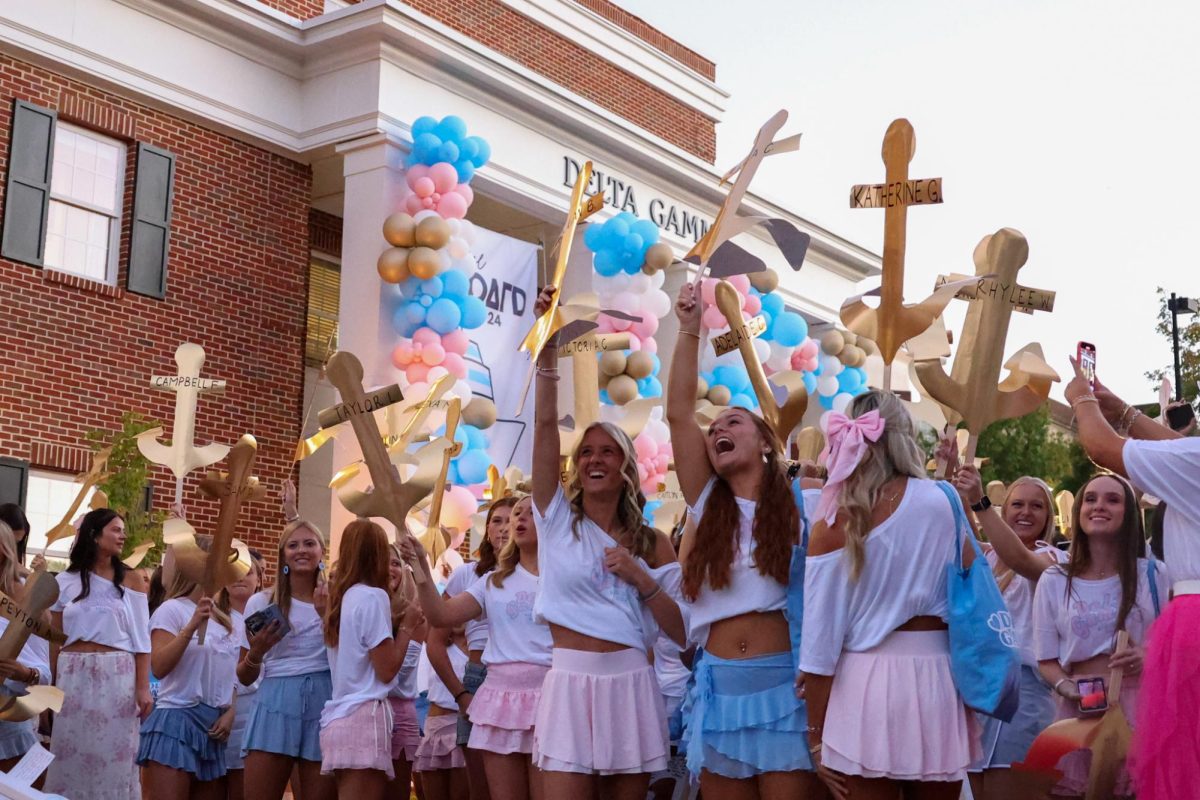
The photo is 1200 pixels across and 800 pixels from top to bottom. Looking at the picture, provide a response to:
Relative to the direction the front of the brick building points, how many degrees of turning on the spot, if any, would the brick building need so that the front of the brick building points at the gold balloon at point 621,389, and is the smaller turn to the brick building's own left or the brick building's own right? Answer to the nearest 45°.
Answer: approximately 45° to the brick building's own left

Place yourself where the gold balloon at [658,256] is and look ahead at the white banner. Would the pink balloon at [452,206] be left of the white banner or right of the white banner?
left

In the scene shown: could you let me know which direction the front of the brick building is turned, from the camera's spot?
facing the viewer and to the right of the viewer

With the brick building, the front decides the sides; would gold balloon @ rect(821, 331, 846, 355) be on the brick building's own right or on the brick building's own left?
on the brick building's own left

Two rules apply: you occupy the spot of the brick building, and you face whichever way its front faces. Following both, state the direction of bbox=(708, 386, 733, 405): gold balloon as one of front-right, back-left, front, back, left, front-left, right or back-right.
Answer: front-left
